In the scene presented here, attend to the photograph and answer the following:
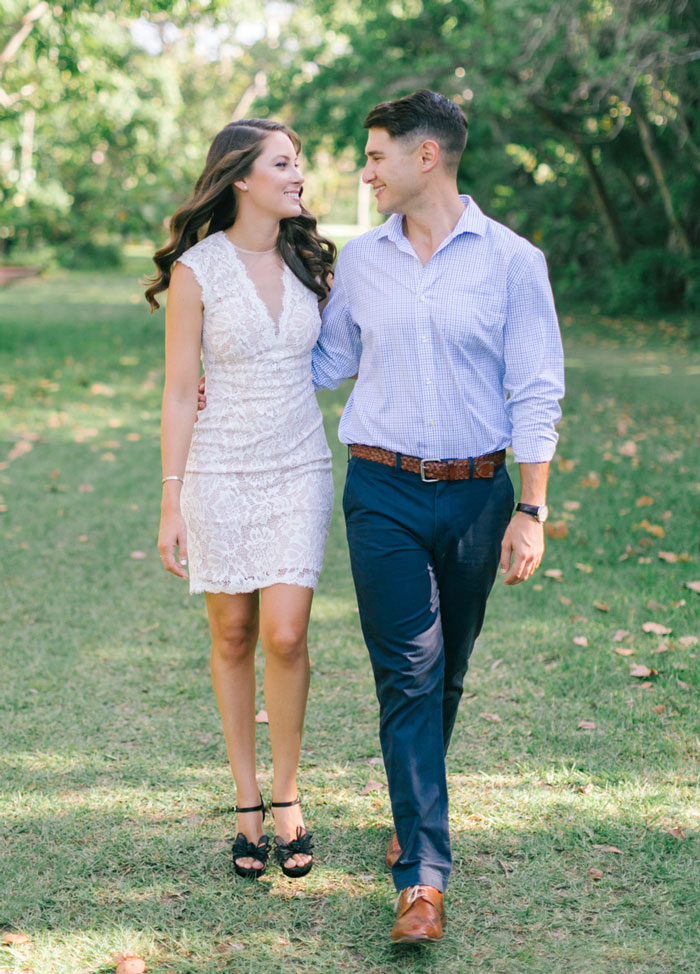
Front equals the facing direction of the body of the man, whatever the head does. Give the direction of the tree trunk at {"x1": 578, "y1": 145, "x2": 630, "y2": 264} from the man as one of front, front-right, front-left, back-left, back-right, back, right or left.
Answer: back

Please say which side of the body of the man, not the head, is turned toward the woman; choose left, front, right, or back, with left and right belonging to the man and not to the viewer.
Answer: right

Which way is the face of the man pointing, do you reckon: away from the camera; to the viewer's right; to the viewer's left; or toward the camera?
to the viewer's left

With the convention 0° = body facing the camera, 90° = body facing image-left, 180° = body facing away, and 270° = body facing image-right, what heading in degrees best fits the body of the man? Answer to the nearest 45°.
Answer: approximately 0°

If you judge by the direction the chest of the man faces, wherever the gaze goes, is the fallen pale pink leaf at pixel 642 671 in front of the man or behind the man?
behind

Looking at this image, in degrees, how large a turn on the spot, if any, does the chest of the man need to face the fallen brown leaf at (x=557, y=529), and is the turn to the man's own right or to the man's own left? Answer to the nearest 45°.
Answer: approximately 180°

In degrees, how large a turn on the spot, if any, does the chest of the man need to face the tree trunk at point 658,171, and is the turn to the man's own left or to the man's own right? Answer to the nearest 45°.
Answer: approximately 180°
